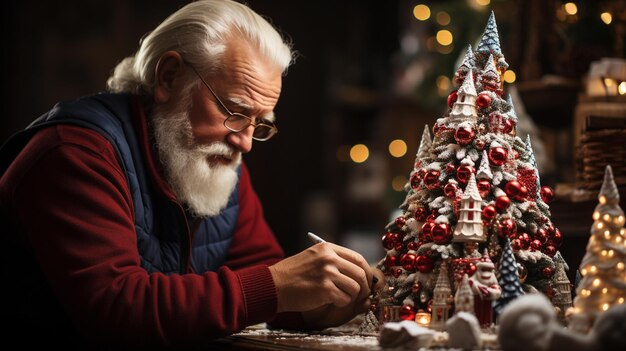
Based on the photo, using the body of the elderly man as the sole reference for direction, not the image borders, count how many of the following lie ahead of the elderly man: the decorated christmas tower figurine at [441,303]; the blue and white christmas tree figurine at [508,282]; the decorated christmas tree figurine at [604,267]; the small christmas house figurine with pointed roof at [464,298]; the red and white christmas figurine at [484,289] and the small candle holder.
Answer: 6

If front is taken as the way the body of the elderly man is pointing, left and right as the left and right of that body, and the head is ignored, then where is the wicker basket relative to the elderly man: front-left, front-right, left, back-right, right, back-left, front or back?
front-left

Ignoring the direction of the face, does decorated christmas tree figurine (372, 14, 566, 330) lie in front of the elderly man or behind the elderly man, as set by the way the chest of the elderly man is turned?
in front

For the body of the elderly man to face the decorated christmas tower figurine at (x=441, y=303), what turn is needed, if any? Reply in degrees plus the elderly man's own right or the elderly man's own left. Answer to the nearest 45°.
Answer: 0° — they already face it

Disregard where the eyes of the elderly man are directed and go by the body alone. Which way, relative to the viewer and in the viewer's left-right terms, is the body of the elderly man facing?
facing the viewer and to the right of the viewer

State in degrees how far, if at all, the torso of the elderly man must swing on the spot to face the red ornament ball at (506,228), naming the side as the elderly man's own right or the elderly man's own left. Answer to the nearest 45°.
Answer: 0° — they already face it

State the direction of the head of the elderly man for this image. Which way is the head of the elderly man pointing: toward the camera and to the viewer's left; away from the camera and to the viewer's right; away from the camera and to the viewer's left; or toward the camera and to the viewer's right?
toward the camera and to the viewer's right

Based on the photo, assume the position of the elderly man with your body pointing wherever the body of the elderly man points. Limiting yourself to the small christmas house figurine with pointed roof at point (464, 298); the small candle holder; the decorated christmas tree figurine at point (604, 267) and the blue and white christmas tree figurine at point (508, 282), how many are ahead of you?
4

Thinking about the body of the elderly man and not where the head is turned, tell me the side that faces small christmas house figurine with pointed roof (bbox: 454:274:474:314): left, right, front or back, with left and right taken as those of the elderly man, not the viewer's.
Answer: front

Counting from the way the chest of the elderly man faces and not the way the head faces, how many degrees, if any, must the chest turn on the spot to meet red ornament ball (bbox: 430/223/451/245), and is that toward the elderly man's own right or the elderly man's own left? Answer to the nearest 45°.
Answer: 0° — they already face it

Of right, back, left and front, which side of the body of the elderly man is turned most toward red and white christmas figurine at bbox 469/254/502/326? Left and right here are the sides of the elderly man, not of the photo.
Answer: front
